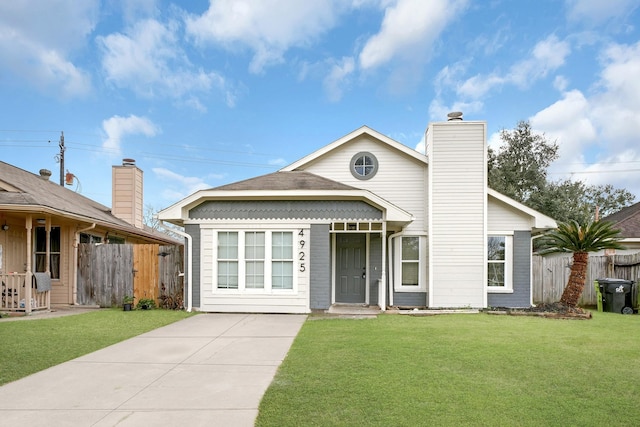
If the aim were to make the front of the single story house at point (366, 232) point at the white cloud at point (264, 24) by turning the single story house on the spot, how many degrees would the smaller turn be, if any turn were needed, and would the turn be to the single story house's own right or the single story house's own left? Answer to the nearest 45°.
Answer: approximately 135° to the single story house's own right

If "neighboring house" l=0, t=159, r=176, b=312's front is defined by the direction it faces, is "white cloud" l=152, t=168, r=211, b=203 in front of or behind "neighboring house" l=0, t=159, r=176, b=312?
behind

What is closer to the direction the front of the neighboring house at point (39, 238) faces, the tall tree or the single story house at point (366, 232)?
the single story house

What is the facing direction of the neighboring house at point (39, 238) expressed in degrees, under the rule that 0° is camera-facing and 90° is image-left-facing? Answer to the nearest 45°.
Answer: approximately 0°

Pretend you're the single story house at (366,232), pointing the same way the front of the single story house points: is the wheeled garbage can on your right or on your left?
on your left
